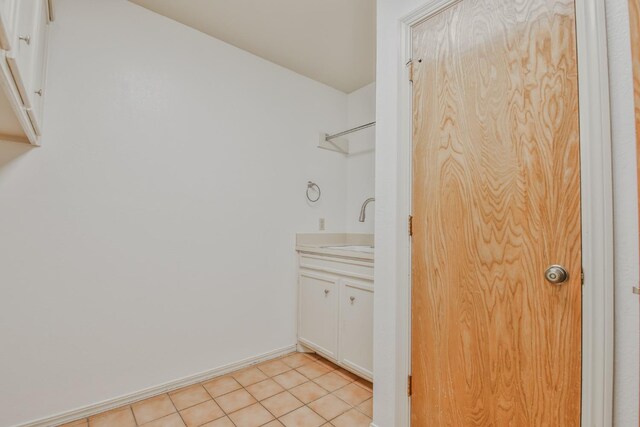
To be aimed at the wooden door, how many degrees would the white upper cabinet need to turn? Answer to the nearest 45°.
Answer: approximately 45° to its right

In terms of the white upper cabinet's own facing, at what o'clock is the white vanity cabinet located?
The white vanity cabinet is roughly at 12 o'clock from the white upper cabinet.

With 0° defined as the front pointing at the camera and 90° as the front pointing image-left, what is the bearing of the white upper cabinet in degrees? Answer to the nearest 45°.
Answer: approximately 270°

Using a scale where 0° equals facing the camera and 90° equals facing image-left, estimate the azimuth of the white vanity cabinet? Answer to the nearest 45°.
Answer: approximately 45°

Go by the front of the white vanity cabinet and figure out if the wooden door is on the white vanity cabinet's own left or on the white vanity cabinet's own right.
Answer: on the white vanity cabinet's own left

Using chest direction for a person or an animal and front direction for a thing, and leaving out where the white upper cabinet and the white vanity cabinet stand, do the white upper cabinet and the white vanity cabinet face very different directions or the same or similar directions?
very different directions

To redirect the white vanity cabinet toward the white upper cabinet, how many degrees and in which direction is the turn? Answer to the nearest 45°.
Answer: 0° — it already faces it

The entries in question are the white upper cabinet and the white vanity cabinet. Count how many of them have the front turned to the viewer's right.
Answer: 1
